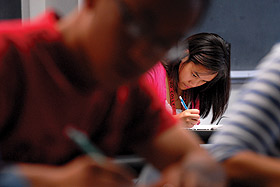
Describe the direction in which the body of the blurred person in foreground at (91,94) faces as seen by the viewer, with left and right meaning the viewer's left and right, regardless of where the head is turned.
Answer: facing the viewer and to the right of the viewer

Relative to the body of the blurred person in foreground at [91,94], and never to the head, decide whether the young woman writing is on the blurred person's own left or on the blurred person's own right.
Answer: on the blurred person's own left

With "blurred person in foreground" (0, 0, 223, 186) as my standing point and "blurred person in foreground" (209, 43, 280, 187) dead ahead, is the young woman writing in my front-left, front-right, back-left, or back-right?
front-left
